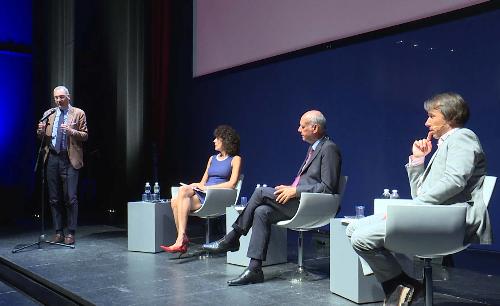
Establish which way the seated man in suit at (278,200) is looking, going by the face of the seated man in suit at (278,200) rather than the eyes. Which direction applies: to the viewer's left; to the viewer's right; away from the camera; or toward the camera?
to the viewer's left

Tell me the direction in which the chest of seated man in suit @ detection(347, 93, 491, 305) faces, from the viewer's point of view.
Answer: to the viewer's left

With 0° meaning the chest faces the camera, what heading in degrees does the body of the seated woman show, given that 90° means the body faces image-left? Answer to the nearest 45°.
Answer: approximately 45°

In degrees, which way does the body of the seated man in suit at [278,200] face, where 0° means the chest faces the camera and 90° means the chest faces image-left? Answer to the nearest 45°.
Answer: approximately 90°

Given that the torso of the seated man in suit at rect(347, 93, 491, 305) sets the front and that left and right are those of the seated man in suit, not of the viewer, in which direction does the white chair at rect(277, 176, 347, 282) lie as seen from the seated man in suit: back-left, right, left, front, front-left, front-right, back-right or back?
front-right

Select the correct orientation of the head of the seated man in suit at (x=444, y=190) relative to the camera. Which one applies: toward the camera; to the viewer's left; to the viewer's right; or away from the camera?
to the viewer's left

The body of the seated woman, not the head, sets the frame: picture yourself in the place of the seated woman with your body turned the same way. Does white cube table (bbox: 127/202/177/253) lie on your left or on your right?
on your right

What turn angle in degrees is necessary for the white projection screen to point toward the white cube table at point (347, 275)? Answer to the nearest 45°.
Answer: approximately 45° to its left

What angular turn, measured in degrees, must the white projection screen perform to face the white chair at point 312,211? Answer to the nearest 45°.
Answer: approximately 45° to its left

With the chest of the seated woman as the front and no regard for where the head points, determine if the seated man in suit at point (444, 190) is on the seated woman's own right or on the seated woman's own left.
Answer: on the seated woman's own left

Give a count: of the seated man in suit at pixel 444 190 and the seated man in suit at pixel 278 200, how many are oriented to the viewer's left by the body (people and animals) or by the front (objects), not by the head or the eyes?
2

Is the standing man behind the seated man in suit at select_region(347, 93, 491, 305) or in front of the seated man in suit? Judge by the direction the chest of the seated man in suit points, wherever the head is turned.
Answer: in front

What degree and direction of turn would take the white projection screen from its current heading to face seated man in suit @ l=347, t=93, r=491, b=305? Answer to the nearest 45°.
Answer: approximately 45° to its left

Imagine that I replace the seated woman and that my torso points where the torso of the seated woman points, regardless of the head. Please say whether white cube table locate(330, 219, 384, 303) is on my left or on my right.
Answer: on my left

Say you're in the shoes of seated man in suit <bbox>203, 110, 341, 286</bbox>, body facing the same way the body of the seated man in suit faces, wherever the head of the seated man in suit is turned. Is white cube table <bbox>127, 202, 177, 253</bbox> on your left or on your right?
on your right
